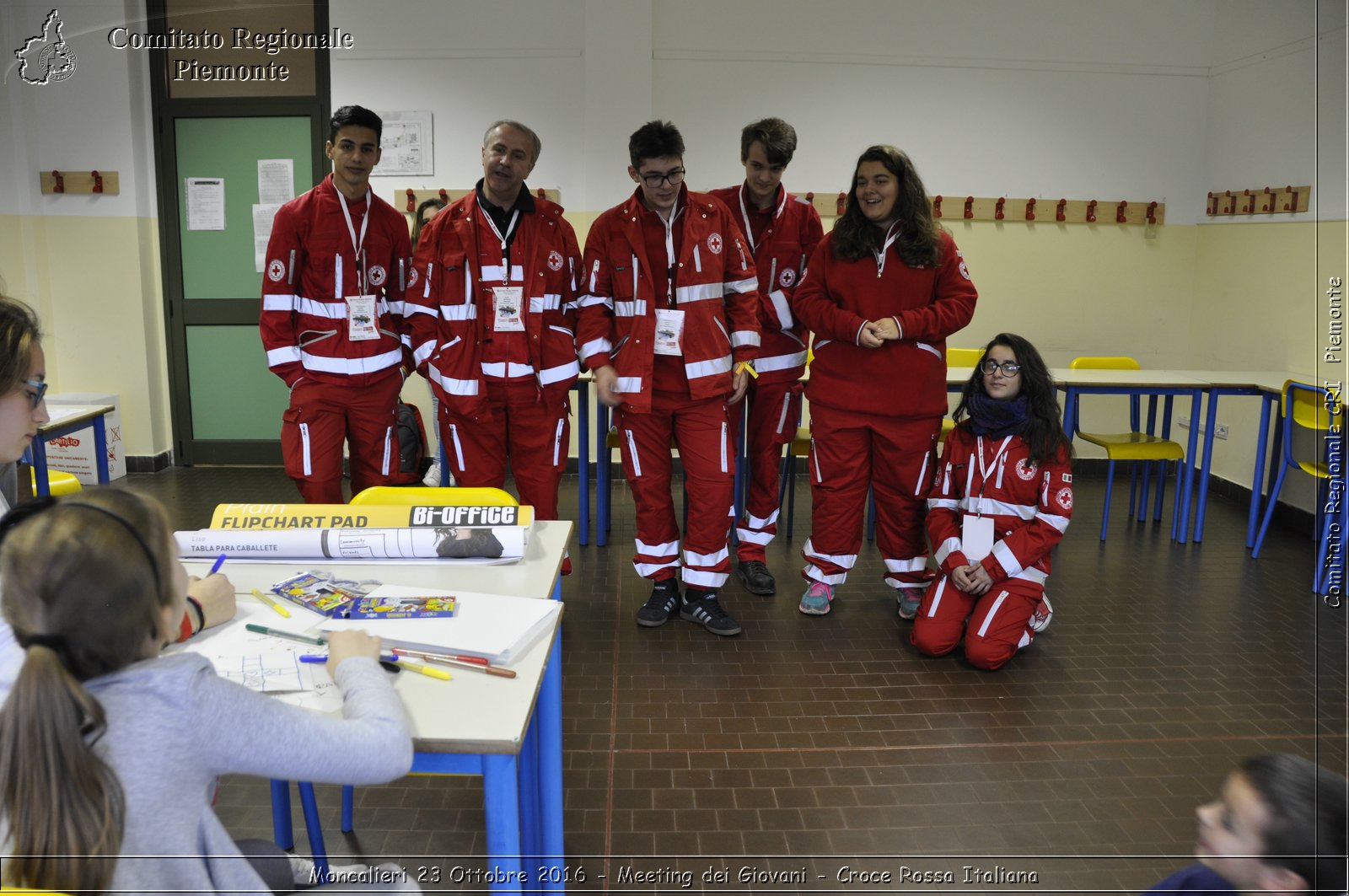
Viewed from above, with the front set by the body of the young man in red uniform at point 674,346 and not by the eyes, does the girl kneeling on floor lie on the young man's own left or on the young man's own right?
on the young man's own left

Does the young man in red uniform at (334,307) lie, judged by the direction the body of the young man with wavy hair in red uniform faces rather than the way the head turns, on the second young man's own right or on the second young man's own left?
on the second young man's own right

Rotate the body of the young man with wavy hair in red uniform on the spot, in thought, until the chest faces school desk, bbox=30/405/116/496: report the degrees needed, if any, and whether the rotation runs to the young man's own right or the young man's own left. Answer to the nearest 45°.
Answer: approximately 90° to the young man's own right

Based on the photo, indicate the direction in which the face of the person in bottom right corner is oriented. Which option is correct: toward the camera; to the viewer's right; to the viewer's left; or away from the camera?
to the viewer's left

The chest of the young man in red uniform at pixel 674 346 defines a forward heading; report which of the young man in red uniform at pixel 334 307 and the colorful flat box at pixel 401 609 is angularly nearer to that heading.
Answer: the colorful flat box

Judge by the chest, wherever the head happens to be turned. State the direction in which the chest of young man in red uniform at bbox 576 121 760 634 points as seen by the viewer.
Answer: toward the camera

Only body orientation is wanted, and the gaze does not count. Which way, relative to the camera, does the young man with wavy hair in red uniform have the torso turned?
toward the camera

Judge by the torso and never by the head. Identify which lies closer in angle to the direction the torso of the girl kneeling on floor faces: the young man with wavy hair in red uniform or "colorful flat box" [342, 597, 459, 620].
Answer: the colorful flat box

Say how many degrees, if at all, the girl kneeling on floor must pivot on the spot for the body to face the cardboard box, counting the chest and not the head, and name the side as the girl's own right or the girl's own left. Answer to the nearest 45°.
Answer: approximately 45° to the girl's own right
